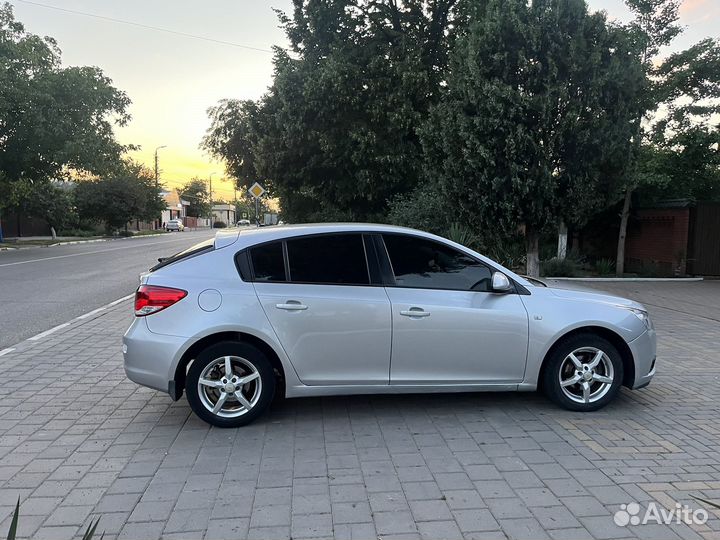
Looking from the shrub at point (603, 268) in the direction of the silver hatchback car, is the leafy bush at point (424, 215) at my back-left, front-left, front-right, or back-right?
front-right

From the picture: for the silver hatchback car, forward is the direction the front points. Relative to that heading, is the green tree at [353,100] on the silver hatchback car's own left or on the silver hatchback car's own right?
on the silver hatchback car's own left

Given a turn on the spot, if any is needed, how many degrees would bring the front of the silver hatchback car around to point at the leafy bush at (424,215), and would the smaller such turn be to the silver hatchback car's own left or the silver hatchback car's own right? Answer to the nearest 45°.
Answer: approximately 90° to the silver hatchback car's own left

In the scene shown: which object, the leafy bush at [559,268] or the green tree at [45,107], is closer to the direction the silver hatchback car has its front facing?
the leafy bush

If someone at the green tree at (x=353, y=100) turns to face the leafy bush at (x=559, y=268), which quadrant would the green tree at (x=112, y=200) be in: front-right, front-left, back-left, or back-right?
back-left

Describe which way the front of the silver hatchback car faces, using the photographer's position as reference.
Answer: facing to the right of the viewer

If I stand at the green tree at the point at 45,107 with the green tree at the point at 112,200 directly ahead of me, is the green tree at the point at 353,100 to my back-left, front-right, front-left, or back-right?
back-right

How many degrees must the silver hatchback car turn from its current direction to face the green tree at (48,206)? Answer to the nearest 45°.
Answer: approximately 135° to its left
